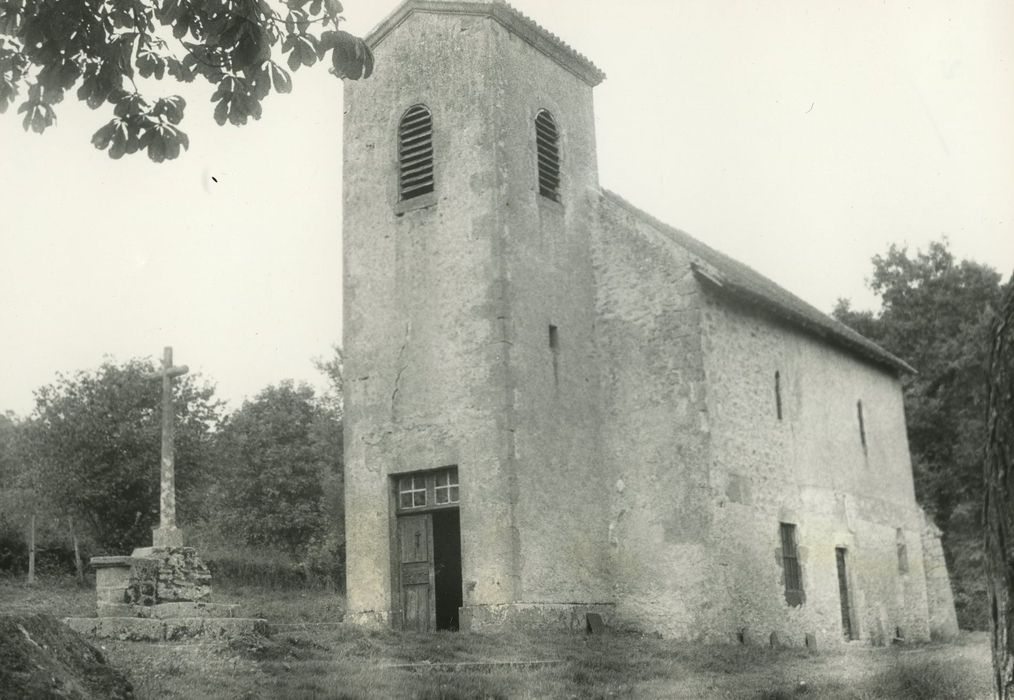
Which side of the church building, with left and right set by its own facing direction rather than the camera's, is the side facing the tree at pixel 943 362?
back

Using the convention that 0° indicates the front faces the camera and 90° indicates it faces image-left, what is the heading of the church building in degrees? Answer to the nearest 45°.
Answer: approximately 45°

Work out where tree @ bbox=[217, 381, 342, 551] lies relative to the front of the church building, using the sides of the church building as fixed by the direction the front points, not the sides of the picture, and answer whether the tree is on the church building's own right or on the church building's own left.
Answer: on the church building's own right

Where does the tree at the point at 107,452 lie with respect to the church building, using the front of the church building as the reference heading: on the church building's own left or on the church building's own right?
on the church building's own right

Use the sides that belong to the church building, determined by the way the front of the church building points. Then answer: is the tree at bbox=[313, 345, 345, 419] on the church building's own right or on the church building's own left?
on the church building's own right
